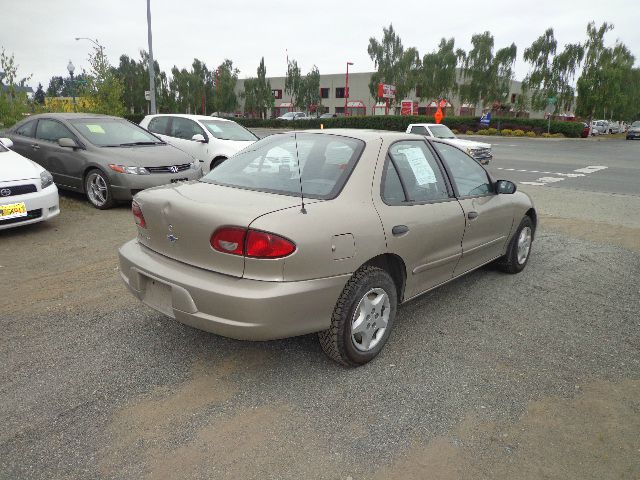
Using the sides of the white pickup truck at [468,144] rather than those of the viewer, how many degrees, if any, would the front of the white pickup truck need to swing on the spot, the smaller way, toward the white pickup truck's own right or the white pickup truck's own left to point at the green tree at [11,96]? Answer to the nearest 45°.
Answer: approximately 135° to the white pickup truck's own right

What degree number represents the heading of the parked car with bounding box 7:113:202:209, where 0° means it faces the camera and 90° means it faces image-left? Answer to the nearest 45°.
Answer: approximately 315°

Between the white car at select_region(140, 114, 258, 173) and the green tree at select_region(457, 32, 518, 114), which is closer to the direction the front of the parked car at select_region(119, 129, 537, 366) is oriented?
the green tree

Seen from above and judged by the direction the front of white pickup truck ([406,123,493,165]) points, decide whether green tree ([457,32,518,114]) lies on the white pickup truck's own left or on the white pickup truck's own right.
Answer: on the white pickup truck's own left

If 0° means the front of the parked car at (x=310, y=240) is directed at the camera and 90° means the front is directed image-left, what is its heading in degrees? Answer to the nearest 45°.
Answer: approximately 225°

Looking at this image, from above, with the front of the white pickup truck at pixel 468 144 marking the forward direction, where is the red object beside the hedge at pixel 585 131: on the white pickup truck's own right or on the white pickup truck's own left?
on the white pickup truck's own left

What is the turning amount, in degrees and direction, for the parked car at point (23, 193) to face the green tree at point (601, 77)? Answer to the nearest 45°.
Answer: approximately 90° to its left

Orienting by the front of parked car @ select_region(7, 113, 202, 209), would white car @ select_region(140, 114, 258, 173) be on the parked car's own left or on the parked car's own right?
on the parked car's own left

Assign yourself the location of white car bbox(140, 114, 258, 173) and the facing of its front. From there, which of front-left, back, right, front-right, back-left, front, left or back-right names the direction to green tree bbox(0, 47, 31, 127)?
back

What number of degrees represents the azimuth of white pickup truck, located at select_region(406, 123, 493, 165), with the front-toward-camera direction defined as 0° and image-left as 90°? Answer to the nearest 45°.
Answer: approximately 315°

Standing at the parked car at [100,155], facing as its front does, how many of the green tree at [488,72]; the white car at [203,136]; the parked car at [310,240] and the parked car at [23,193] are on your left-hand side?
2

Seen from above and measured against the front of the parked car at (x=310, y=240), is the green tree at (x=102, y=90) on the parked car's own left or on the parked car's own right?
on the parked car's own left
